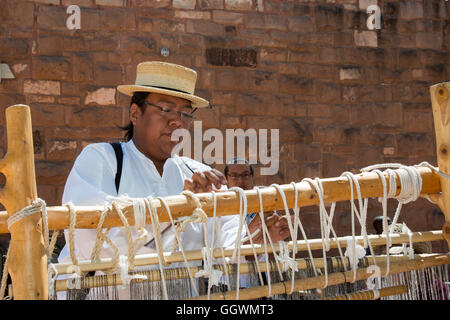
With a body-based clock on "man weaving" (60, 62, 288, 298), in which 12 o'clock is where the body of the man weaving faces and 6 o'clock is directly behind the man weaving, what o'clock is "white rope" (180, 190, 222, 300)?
The white rope is roughly at 1 o'clock from the man weaving.

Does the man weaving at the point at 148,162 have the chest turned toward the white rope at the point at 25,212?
no

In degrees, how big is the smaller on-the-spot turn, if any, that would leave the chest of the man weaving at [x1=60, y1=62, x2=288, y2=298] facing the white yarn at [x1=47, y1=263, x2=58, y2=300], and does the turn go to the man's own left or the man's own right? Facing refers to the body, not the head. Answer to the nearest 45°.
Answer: approximately 45° to the man's own right

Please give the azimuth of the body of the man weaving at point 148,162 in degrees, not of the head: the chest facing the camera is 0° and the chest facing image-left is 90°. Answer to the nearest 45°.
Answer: approximately 315°

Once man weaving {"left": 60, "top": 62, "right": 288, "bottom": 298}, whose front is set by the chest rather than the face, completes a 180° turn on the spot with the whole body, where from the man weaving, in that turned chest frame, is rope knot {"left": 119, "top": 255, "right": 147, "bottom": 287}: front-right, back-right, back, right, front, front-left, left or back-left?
back-left

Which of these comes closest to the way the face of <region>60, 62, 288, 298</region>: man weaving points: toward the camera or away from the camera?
toward the camera

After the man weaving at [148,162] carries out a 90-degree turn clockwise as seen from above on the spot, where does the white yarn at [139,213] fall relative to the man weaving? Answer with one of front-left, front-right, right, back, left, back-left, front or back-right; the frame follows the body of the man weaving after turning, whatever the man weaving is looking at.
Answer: front-left
